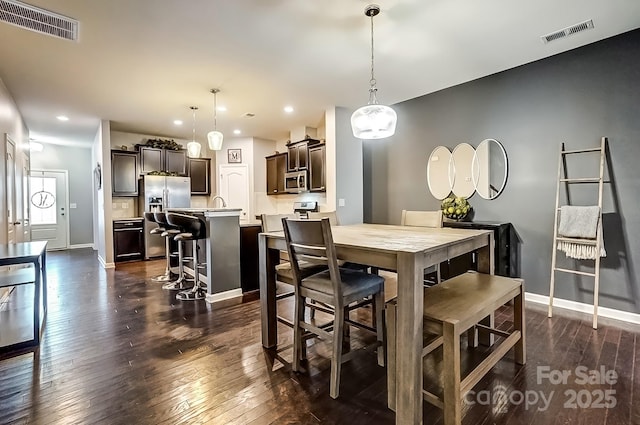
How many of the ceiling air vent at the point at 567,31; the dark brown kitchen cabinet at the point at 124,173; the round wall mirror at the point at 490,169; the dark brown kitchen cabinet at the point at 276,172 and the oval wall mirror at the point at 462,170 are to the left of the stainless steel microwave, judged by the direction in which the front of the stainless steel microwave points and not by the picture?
3

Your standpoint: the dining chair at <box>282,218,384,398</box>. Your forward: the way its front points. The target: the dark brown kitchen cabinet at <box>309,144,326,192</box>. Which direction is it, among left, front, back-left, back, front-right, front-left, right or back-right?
front-left

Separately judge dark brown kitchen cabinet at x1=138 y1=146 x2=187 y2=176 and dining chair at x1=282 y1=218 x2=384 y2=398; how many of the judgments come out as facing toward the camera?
1

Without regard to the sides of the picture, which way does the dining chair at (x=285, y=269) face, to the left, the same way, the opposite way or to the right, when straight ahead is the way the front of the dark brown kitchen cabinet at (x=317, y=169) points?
to the left

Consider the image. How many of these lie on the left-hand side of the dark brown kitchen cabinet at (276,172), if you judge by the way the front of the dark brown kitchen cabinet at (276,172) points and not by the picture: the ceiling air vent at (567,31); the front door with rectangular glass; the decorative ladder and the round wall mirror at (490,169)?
3

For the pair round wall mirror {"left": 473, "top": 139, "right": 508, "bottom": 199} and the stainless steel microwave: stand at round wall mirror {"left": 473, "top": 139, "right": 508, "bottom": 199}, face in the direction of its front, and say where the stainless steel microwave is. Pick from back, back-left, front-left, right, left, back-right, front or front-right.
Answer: front-right

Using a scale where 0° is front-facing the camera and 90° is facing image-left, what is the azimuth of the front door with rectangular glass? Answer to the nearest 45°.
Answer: approximately 0°

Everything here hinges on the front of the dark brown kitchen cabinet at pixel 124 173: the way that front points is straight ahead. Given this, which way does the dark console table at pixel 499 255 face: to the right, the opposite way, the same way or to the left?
to the right

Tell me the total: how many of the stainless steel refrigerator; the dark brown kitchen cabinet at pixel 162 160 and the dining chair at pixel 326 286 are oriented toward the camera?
2
